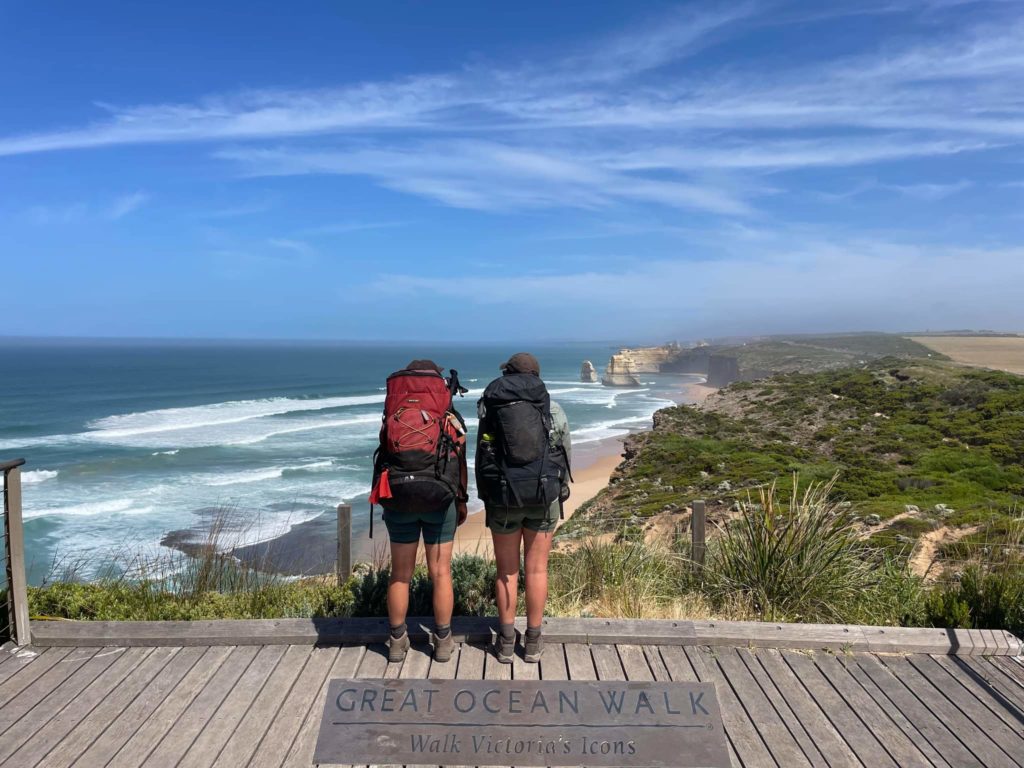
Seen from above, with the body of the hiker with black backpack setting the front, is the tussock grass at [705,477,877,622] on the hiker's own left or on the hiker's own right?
on the hiker's own right

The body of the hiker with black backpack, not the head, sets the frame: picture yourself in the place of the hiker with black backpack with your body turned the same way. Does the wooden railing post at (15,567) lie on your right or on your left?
on your left

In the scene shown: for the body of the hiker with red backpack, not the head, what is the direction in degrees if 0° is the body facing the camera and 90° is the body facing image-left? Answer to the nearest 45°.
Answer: approximately 180°

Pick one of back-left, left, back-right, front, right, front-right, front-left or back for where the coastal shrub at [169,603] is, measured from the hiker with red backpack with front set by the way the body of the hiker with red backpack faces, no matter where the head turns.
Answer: front-left

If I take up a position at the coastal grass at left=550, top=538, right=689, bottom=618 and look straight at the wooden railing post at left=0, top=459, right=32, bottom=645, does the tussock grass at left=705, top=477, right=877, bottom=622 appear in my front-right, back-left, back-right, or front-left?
back-left

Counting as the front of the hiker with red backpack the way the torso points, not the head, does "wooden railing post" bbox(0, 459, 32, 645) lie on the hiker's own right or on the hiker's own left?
on the hiker's own left

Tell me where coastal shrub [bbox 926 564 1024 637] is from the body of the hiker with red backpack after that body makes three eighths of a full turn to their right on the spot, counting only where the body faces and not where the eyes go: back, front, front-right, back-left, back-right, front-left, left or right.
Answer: front-left

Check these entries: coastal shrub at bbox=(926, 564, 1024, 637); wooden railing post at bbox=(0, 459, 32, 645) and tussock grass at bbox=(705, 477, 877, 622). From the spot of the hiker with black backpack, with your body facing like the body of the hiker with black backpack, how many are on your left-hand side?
1

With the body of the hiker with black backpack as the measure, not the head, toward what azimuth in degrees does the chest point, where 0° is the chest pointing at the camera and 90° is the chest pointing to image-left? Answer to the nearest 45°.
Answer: approximately 180°

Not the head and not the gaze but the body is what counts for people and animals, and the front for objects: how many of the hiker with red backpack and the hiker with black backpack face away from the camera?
2

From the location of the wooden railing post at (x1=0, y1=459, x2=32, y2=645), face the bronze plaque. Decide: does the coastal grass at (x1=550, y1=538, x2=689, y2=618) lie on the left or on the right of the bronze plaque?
left
